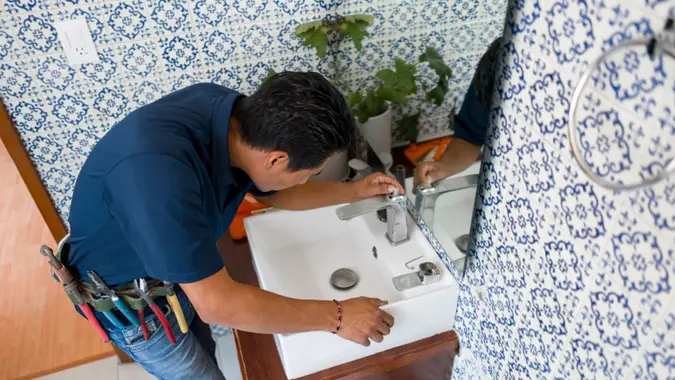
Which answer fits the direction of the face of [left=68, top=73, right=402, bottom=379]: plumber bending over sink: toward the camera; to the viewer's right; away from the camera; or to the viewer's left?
to the viewer's right

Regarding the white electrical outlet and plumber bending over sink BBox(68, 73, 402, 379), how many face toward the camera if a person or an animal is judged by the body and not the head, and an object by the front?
1

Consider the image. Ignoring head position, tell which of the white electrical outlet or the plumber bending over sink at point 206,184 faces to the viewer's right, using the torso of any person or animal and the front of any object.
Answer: the plumber bending over sink

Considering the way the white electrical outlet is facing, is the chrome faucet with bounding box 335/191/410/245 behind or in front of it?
in front

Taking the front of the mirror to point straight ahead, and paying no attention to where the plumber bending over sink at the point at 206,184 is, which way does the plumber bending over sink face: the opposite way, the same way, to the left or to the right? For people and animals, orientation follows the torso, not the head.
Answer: the opposite way

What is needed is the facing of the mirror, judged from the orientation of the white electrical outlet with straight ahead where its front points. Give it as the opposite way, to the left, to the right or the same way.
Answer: to the right

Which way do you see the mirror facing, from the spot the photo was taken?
facing the viewer and to the left of the viewer

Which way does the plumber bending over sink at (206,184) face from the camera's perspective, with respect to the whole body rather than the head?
to the viewer's right

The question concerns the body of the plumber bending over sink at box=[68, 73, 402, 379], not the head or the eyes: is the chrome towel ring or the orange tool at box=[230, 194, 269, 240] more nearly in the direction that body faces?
the chrome towel ring

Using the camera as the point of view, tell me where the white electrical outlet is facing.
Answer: facing the viewer
